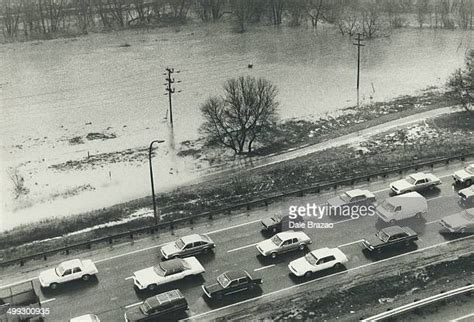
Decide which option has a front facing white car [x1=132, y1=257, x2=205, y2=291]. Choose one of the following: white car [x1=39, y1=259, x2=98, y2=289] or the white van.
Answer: the white van

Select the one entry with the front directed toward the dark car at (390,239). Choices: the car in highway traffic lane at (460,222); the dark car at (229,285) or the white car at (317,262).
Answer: the car in highway traffic lane

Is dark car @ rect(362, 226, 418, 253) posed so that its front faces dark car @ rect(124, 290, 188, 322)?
yes

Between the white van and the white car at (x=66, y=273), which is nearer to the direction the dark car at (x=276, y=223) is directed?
the white car

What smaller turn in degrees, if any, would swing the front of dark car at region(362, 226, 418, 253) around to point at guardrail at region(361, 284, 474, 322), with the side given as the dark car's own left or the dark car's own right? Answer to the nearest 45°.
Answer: approximately 45° to the dark car's own left

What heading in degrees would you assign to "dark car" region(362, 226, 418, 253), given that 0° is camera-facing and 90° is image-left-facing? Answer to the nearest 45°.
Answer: approximately 45°

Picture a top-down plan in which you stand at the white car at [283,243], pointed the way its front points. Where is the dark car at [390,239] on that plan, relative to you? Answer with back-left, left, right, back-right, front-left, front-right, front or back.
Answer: back-left

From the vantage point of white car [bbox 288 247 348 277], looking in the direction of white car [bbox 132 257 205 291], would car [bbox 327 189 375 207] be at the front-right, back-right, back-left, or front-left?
back-right

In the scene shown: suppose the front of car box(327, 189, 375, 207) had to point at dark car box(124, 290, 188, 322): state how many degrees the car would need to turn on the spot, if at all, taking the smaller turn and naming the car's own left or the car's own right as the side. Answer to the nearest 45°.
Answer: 0° — it already faces it

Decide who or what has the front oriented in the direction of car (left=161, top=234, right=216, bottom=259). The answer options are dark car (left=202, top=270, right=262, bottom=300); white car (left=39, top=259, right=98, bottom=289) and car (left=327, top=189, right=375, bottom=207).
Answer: car (left=327, top=189, right=375, bottom=207)
